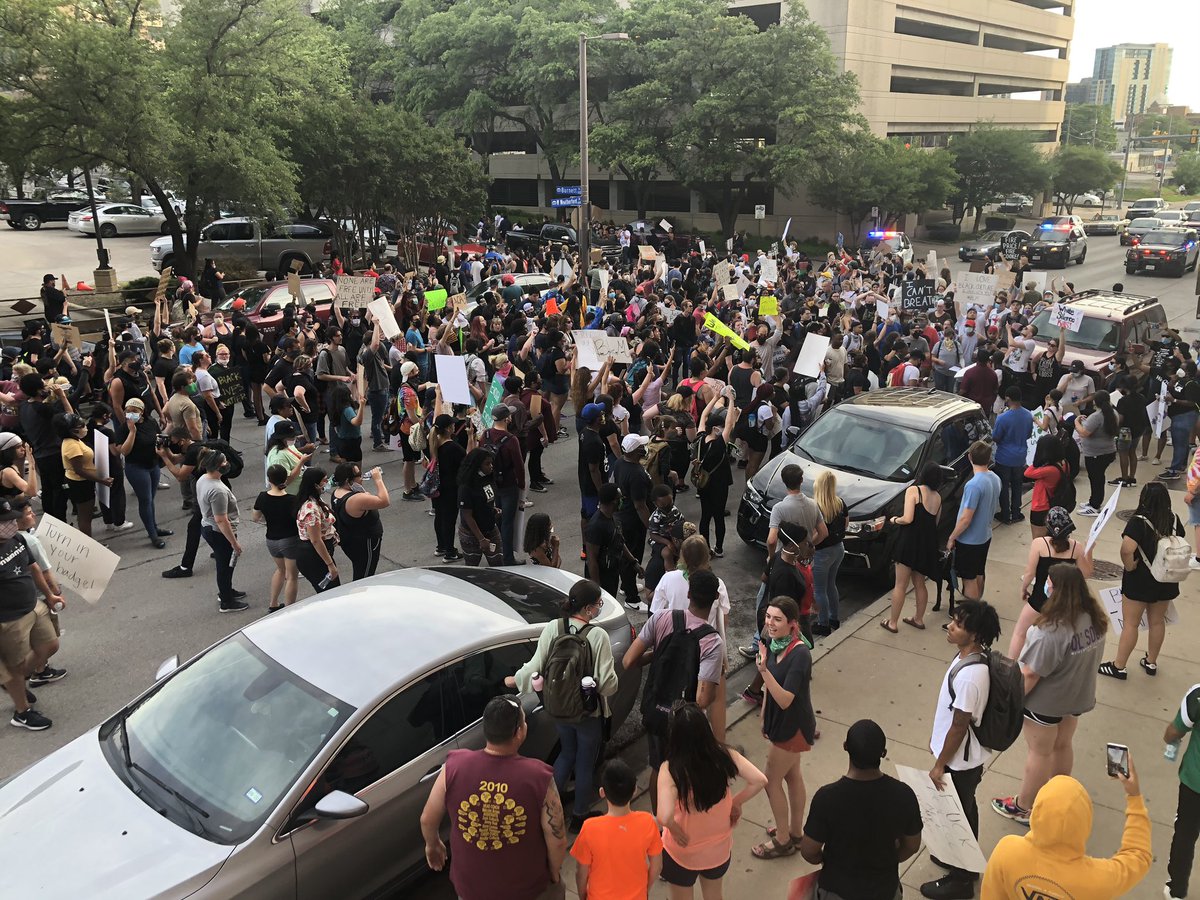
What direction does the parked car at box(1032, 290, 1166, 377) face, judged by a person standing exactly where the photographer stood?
facing the viewer and to the left of the viewer

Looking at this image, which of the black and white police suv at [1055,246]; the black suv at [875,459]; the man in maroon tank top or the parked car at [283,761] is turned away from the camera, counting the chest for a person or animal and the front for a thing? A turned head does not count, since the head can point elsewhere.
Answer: the man in maroon tank top

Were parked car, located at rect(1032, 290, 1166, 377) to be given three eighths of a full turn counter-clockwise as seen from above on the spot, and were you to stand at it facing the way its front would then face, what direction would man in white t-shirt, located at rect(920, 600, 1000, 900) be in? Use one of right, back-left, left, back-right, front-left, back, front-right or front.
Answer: right

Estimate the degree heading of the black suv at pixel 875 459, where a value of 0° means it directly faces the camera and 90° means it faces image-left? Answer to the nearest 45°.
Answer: approximately 45°

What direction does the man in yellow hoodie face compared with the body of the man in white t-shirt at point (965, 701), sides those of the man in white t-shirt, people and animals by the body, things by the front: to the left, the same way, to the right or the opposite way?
to the right

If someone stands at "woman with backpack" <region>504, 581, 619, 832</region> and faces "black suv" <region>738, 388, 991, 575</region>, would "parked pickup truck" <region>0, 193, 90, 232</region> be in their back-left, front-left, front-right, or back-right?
front-left

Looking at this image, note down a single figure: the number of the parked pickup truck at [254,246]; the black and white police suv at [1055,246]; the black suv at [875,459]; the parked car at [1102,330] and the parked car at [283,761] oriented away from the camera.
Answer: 0

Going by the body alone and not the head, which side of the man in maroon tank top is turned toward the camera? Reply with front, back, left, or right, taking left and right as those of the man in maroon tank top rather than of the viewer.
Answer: back

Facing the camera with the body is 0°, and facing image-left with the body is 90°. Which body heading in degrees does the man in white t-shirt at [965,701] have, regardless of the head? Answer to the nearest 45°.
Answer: approximately 90°

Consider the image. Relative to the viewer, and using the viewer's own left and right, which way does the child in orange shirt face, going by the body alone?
facing away from the viewer

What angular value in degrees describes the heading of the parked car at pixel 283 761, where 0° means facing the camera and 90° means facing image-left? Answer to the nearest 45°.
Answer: approximately 45°

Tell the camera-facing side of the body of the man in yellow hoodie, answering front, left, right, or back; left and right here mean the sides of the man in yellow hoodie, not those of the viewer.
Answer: back

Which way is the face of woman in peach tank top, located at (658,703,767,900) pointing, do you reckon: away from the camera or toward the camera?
away from the camera

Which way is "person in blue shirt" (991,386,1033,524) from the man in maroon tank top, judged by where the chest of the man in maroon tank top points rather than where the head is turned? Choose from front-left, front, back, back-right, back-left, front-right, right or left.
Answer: front-right

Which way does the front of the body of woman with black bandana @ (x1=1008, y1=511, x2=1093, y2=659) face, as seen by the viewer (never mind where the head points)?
away from the camera

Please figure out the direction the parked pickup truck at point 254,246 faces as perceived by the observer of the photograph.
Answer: facing to the left of the viewer

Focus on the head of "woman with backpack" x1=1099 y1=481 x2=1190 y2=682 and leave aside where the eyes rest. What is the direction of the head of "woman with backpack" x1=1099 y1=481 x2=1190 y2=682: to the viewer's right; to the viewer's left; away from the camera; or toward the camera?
away from the camera

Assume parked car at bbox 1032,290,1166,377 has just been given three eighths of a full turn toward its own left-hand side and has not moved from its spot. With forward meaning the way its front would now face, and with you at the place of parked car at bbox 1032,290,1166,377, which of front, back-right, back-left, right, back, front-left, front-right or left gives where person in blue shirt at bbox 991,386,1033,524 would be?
right
